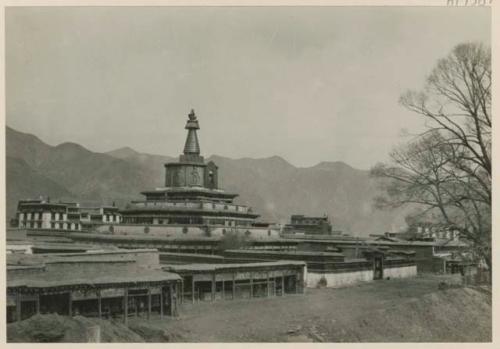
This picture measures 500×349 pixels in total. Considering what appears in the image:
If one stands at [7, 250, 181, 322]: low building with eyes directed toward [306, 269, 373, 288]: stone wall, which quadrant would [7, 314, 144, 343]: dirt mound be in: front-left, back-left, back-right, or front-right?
back-right

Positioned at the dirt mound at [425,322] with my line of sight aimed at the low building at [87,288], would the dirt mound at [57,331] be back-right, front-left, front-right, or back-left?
front-left

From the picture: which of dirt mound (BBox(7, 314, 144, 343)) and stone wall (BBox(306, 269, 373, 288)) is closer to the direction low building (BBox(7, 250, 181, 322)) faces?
the dirt mound

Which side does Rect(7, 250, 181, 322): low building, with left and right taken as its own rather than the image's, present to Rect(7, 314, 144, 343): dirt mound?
front

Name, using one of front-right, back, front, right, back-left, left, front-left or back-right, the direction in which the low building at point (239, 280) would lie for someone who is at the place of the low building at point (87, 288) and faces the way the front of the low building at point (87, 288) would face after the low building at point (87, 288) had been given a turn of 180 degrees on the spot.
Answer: front-right

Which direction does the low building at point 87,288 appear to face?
toward the camera

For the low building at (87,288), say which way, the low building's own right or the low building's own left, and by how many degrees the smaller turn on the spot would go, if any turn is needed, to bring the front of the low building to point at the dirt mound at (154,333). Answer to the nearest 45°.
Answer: approximately 45° to the low building's own left

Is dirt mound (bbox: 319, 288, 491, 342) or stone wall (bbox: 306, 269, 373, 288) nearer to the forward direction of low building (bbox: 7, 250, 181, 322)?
the dirt mound

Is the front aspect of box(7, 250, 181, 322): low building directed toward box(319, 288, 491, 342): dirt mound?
no
